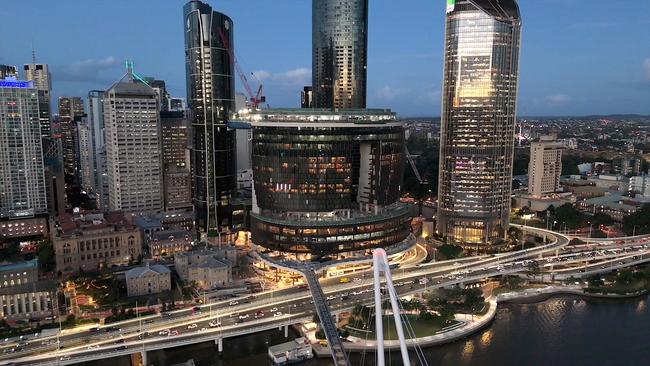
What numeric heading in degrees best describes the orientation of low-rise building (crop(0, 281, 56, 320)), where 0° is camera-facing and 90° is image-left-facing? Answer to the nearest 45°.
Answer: approximately 0°
